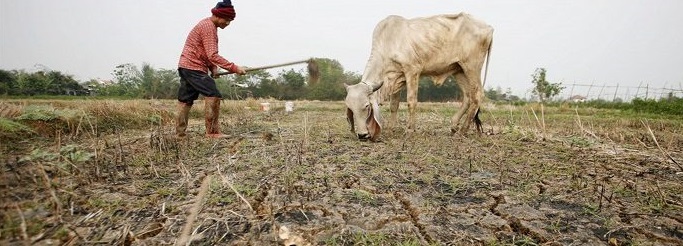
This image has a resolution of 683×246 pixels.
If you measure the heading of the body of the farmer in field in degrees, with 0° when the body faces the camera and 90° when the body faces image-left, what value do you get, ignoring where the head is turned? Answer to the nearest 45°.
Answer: approximately 270°
